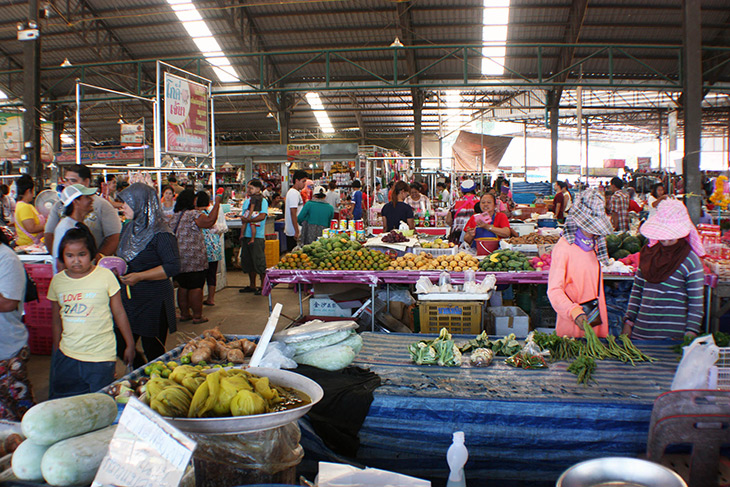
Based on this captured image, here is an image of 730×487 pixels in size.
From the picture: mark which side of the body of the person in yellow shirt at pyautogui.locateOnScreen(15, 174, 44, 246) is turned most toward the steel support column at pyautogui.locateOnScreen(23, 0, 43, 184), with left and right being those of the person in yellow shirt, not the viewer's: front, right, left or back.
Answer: left

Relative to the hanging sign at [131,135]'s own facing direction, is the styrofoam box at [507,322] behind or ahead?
ahead

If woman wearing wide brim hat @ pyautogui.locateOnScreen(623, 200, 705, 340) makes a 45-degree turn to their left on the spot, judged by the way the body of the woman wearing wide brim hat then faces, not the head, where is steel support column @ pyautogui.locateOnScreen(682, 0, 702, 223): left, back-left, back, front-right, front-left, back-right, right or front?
back

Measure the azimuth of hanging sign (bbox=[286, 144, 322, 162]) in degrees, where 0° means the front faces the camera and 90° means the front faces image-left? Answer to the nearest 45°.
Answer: approximately 0°

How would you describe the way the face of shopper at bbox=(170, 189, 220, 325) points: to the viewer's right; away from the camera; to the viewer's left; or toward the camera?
away from the camera

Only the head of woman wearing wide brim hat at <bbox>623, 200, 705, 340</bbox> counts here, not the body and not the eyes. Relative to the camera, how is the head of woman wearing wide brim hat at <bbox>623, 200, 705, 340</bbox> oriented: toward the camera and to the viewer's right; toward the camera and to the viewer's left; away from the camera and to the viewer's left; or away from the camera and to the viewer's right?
toward the camera and to the viewer's left
